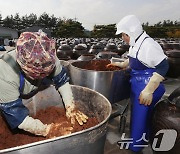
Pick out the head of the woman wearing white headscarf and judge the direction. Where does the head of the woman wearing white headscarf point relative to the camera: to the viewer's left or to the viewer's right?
to the viewer's left

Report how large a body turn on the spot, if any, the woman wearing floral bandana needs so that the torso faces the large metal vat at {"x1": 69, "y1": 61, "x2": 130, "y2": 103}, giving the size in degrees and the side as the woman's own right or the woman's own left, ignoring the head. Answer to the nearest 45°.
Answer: approximately 90° to the woman's own left

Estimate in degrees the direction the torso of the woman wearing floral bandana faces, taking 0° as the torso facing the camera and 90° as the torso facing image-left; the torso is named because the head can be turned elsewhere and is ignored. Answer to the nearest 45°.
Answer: approximately 315°

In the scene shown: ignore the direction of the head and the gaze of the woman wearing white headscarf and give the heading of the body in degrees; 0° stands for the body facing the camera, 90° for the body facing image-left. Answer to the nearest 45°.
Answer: approximately 90°

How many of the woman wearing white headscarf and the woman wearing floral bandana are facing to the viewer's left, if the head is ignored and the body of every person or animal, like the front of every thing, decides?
1

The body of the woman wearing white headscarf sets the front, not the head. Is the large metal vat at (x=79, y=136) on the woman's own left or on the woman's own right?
on the woman's own left

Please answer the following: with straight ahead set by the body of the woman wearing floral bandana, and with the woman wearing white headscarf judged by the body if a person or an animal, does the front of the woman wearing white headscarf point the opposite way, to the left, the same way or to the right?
the opposite way

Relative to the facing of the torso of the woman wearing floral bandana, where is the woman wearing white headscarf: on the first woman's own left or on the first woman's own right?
on the first woman's own left
